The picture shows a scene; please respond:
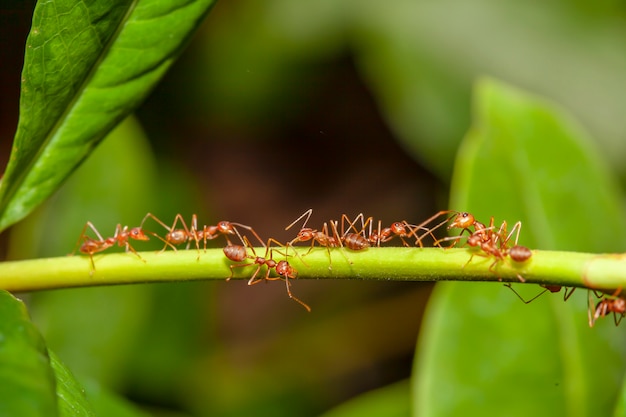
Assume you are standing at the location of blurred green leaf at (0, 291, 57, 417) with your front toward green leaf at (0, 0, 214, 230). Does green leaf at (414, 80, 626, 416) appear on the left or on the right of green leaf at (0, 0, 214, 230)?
right

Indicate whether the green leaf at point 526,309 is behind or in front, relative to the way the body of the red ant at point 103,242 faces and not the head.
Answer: in front

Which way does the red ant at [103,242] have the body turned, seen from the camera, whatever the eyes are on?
to the viewer's right

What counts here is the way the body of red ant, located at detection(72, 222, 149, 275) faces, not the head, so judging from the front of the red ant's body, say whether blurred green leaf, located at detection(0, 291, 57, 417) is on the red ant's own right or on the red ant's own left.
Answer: on the red ant's own right

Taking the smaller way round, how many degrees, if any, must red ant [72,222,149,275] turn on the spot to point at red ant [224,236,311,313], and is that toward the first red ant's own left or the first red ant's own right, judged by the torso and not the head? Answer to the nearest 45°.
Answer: approximately 45° to the first red ant's own right
